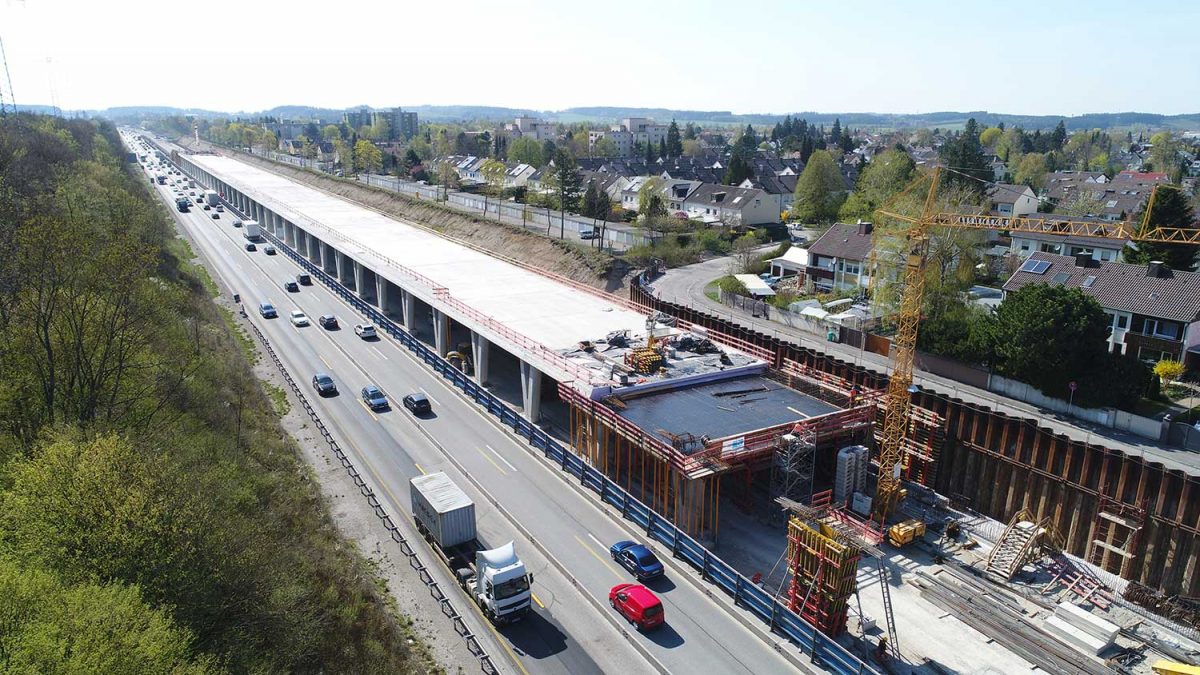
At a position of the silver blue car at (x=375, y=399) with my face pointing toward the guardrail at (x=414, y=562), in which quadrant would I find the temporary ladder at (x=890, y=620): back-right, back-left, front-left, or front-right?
front-left

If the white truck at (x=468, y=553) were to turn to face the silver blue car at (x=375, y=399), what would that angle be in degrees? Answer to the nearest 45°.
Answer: approximately 135° to its left

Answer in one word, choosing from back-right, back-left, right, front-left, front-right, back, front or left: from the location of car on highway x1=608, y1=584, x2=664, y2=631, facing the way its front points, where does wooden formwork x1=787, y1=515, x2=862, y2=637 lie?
back-right

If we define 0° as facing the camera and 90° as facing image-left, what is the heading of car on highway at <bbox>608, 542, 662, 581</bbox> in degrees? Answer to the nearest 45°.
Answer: approximately 135°

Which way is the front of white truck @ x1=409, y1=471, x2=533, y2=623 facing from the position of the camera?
facing the viewer and to the right of the viewer

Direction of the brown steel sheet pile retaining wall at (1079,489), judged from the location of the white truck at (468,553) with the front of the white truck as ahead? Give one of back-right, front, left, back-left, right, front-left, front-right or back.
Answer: front-left

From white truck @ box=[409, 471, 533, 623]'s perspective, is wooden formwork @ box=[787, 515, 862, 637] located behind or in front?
in front

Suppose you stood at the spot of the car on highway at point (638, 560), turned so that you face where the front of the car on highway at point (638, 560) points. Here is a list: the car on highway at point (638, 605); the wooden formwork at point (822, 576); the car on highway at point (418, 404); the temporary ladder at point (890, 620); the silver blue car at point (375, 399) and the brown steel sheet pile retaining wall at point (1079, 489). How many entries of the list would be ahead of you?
2

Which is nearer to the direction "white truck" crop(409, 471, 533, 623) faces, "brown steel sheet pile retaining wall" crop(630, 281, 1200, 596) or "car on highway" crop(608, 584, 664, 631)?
the car on highway

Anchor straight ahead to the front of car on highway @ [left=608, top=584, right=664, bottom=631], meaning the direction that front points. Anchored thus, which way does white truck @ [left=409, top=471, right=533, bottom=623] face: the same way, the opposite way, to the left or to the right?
the opposite way
